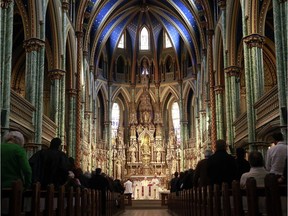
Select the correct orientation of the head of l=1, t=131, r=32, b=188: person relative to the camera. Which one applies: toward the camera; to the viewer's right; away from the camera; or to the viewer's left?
away from the camera

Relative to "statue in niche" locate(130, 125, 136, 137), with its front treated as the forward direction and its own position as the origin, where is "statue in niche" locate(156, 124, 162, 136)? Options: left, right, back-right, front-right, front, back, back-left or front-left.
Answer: left

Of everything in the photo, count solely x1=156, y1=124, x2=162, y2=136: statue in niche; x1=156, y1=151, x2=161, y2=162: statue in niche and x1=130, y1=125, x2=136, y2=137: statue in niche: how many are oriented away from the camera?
0

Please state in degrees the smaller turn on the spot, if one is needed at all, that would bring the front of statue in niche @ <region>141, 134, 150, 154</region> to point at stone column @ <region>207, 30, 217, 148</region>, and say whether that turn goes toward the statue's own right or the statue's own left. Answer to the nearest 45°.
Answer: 0° — it already faces it

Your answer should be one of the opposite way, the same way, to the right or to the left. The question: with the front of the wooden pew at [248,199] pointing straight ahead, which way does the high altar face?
the opposite way

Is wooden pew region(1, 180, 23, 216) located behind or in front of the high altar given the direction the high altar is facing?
in front

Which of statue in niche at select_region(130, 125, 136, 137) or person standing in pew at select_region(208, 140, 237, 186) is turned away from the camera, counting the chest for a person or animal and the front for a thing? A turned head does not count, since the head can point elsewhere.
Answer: the person standing in pew

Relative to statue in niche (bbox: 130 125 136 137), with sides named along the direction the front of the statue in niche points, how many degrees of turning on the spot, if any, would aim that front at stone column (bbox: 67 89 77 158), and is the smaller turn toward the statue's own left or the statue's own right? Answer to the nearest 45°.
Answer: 0° — it already faces it

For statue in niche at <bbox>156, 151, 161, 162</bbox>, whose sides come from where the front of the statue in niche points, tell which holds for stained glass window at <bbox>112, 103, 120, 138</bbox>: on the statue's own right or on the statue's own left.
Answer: on the statue's own right

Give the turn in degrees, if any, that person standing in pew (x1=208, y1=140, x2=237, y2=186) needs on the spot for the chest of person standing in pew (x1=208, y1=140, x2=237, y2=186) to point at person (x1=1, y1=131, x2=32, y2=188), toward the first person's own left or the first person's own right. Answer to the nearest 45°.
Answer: approximately 135° to the first person's own left

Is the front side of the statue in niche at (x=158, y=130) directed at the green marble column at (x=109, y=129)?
no

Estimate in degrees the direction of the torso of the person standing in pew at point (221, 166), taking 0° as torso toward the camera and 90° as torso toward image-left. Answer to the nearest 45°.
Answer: approximately 180°

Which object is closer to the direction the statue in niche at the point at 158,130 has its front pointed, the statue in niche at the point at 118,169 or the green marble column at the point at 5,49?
the green marble column

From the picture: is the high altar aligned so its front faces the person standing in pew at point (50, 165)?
yes

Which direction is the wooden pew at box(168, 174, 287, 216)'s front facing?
away from the camera

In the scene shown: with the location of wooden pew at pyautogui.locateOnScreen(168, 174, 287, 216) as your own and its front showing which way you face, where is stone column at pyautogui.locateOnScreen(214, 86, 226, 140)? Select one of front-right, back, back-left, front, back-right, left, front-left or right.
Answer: front

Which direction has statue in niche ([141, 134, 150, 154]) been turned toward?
toward the camera
